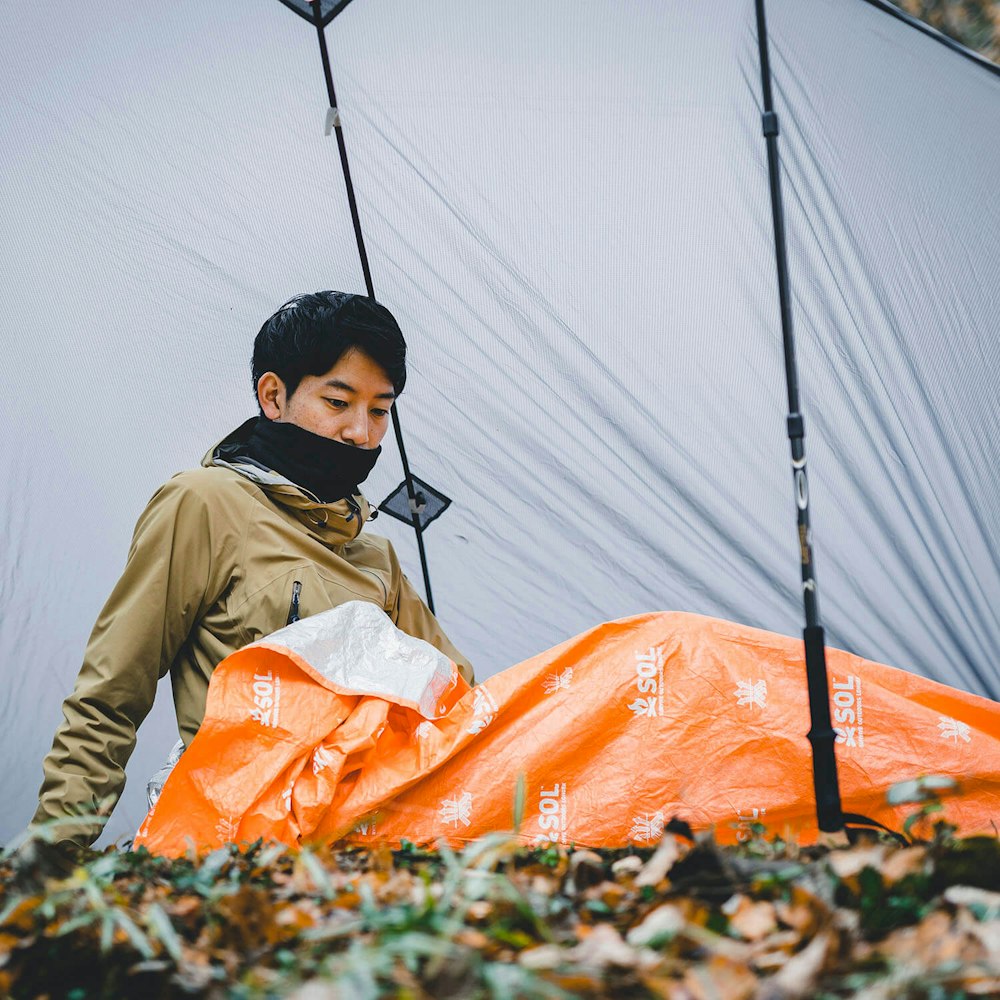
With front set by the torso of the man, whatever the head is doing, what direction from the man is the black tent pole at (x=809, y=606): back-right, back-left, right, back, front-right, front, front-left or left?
front

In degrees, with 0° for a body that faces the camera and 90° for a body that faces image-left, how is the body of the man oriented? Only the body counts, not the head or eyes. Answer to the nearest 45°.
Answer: approximately 315°

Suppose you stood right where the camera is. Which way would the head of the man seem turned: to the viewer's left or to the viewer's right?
to the viewer's right
